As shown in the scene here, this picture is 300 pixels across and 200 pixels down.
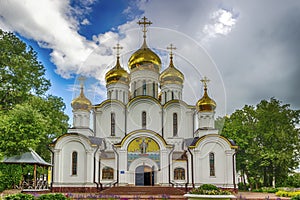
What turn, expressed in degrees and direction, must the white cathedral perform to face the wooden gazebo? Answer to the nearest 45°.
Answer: approximately 45° to its right

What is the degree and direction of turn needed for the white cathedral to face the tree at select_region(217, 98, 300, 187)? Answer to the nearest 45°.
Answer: approximately 135° to its left

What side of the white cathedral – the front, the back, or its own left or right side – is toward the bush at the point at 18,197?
front

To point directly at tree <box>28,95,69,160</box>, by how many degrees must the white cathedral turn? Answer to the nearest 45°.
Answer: approximately 90° to its right

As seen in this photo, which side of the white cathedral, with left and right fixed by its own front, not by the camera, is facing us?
front

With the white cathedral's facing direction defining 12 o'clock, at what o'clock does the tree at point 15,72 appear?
The tree is roughly at 2 o'clock from the white cathedral.

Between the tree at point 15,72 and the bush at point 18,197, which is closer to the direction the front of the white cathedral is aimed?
the bush
